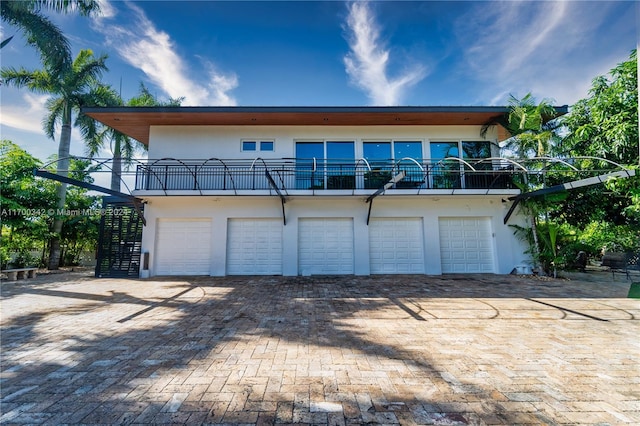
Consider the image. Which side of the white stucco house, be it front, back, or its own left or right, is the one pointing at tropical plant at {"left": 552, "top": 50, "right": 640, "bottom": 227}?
left

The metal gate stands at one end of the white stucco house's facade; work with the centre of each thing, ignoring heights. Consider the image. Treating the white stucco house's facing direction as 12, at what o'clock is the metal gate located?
The metal gate is roughly at 3 o'clock from the white stucco house.

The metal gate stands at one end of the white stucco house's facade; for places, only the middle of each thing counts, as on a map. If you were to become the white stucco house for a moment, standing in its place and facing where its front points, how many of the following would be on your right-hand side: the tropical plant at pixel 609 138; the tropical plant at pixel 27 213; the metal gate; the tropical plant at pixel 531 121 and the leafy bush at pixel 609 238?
2

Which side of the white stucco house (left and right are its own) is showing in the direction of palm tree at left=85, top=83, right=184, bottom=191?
right

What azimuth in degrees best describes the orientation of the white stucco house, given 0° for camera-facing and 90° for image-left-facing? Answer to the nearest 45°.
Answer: approximately 0°

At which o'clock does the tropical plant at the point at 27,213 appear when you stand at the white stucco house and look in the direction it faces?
The tropical plant is roughly at 3 o'clock from the white stucco house.

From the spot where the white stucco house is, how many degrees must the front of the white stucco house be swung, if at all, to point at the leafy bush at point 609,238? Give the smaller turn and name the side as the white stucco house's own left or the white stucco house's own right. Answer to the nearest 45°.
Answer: approximately 90° to the white stucco house's own left

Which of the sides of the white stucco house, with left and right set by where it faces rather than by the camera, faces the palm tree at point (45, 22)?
right

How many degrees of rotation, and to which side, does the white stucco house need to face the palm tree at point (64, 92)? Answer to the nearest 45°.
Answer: approximately 90° to its right
